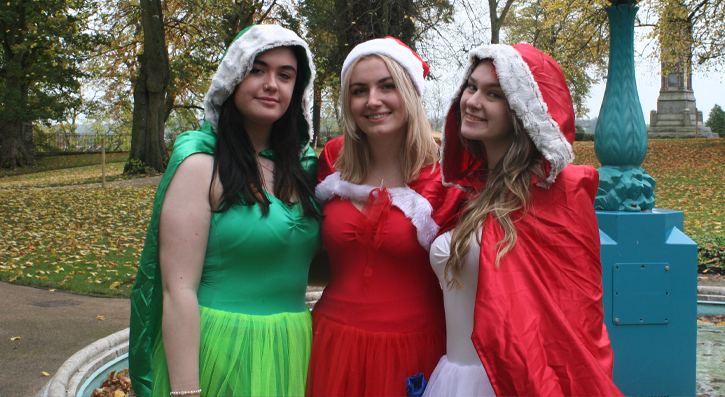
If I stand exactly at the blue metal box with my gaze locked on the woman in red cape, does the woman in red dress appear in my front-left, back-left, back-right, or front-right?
front-right

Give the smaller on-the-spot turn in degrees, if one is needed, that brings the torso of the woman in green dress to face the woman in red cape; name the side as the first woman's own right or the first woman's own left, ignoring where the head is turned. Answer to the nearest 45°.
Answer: approximately 45° to the first woman's own left

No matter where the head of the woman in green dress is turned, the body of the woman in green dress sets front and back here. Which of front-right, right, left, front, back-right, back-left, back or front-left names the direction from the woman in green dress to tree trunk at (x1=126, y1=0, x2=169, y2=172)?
back-left

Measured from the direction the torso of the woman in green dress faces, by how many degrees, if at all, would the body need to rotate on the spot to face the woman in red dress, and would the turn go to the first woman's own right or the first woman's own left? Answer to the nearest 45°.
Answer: approximately 45° to the first woman's own left

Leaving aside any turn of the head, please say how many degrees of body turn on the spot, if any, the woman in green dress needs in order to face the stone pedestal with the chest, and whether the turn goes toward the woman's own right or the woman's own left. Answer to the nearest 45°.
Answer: approximately 90° to the woman's own left

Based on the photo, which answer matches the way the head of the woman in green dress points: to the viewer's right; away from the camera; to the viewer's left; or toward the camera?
toward the camera

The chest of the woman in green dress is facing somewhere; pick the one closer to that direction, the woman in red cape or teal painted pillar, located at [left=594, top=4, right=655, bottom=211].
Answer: the woman in red cape

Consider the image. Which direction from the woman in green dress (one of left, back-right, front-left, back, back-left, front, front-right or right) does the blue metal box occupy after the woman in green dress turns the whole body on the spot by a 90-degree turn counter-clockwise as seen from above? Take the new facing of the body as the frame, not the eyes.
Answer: front-right

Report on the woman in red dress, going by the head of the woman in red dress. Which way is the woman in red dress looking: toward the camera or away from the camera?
toward the camera

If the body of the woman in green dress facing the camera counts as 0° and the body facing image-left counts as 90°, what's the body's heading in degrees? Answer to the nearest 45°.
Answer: approximately 315°
